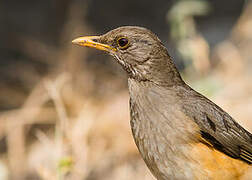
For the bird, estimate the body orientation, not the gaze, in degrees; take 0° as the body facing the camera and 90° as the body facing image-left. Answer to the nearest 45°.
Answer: approximately 90°
